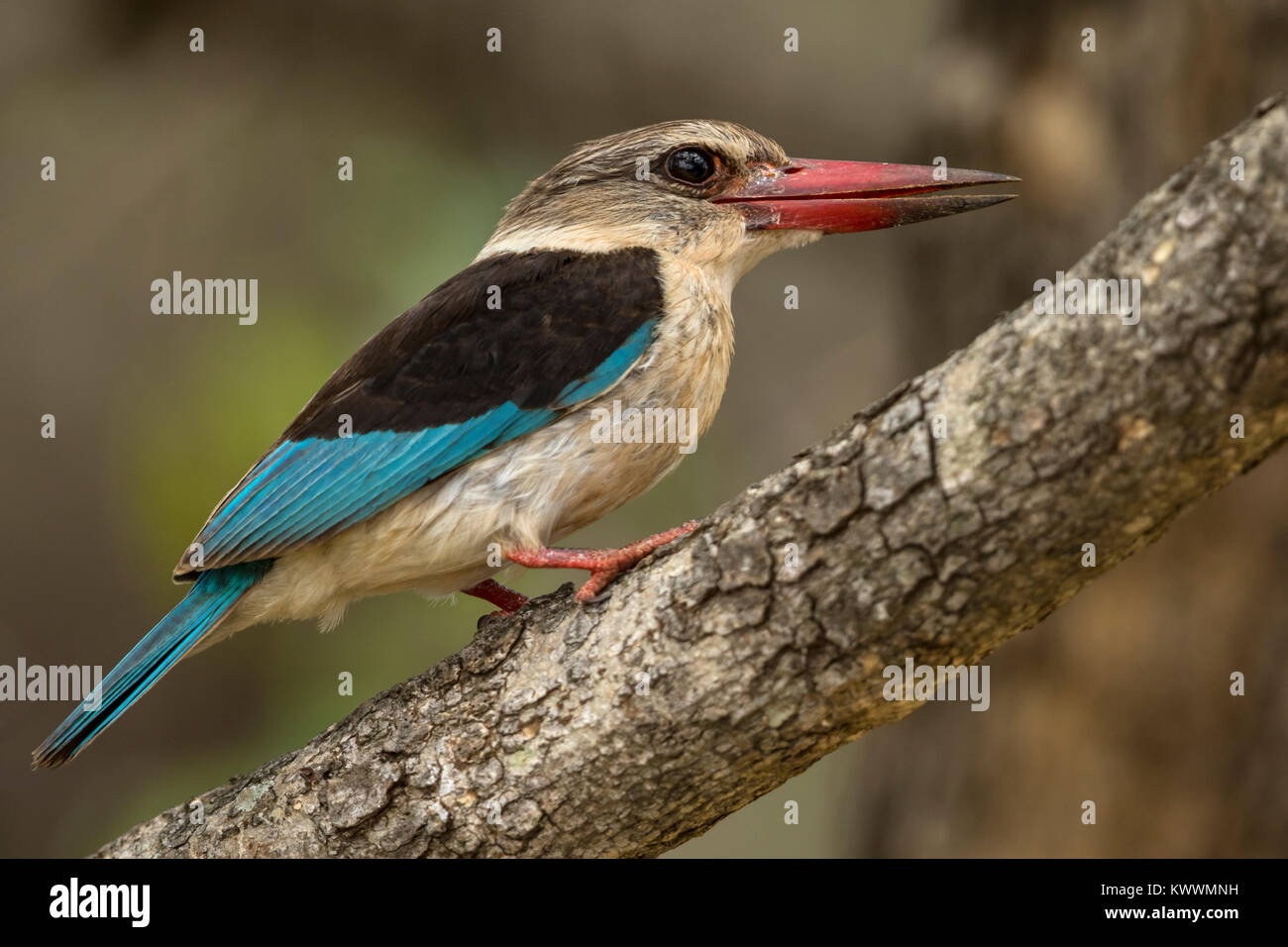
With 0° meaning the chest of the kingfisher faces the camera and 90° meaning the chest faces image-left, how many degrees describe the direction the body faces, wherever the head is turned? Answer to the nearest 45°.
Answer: approximately 270°
